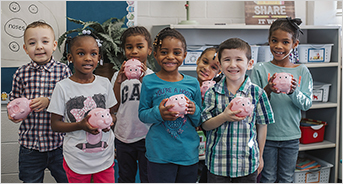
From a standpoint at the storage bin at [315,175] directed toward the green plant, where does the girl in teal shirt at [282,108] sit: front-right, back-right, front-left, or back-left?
front-left

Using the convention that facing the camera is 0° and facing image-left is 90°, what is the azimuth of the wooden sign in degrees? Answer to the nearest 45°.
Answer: approximately 0°

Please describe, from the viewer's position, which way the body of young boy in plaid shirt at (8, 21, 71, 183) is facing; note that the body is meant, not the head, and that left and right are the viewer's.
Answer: facing the viewer

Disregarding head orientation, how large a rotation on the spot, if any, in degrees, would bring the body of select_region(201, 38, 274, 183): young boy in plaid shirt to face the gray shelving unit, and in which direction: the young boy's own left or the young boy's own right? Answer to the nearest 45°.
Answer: approximately 135° to the young boy's own left

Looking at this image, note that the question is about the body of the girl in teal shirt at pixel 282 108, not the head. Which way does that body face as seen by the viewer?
toward the camera

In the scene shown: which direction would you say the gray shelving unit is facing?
toward the camera

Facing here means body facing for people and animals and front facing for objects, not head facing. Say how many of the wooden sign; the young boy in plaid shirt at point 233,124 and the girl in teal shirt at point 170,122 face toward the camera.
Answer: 3

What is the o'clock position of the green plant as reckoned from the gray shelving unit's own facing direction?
The green plant is roughly at 2 o'clock from the gray shelving unit.

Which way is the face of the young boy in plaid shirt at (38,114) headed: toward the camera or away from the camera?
toward the camera

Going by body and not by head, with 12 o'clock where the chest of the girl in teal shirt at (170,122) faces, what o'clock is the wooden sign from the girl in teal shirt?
The wooden sign is roughly at 7 o'clock from the girl in teal shirt.

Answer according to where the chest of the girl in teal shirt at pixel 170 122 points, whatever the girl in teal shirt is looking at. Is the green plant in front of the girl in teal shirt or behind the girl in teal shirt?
behind

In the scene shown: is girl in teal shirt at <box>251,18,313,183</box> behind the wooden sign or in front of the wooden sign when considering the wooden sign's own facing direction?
in front

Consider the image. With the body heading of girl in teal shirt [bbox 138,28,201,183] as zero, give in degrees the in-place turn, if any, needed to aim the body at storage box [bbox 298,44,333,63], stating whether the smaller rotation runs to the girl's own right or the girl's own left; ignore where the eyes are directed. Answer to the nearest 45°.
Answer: approximately 135° to the girl's own left

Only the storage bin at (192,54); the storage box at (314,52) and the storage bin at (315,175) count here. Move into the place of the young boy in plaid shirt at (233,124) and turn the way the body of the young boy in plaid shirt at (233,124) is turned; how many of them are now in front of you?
0

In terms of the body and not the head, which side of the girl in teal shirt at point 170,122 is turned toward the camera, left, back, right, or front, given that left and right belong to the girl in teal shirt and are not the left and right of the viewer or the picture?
front

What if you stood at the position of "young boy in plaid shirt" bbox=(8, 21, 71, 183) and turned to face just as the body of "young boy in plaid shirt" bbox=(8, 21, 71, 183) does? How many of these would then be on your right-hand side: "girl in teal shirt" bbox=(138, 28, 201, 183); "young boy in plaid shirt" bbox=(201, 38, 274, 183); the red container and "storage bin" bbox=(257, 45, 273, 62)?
0
